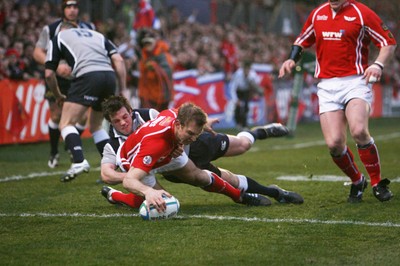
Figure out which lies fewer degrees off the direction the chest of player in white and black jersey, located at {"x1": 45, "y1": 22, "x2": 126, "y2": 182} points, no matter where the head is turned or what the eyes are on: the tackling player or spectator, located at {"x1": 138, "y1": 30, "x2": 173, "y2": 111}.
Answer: the spectator

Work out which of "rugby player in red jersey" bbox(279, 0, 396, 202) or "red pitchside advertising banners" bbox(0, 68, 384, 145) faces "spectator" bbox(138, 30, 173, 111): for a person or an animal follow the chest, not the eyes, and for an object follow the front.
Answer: the red pitchside advertising banners

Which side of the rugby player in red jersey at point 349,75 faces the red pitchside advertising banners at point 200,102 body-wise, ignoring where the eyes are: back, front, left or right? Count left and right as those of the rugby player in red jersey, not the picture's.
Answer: back

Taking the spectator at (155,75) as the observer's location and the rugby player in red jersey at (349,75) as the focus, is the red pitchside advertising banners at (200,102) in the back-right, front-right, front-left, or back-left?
back-left

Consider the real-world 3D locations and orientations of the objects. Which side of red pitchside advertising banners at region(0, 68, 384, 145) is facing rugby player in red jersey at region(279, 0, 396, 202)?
front
